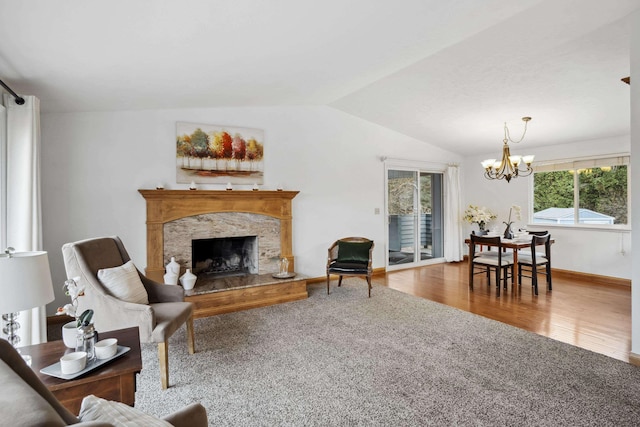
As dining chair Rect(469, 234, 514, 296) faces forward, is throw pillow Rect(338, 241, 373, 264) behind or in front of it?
behind

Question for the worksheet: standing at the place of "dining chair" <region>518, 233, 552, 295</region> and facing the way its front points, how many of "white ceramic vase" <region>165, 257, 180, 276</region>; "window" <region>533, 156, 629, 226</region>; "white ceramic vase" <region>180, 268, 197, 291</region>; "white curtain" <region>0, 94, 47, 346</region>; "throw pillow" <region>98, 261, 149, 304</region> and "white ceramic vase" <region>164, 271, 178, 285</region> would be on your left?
5

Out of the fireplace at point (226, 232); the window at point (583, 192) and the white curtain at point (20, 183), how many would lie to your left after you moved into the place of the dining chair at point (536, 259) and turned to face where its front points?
2

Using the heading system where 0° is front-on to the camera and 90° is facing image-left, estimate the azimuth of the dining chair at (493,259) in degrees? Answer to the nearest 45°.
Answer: approximately 225°

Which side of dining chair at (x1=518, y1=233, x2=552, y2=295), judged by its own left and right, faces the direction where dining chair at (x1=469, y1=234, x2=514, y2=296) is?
left

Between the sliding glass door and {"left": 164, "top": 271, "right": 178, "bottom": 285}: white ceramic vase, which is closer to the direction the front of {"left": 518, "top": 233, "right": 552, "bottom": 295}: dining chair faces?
the sliding glass door

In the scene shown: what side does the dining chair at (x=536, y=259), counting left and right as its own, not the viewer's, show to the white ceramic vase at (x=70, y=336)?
left

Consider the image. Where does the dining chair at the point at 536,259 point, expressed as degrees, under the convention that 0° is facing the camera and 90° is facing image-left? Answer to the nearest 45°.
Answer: approximately 135°

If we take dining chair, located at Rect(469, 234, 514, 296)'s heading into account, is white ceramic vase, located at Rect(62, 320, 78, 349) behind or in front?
behind

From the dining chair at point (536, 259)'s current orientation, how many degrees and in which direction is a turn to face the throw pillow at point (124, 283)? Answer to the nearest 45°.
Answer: approximately 90° to its left

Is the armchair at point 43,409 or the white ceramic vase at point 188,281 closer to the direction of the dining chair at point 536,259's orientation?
the white ceramic vase
